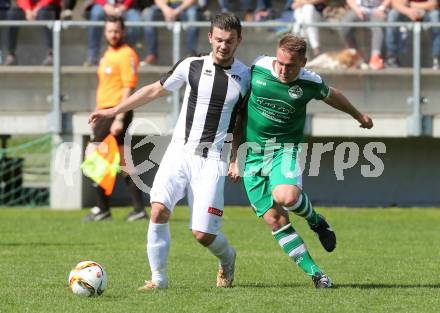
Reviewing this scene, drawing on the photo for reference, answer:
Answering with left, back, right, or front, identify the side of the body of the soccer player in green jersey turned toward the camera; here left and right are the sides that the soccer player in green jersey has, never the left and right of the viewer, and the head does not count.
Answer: front

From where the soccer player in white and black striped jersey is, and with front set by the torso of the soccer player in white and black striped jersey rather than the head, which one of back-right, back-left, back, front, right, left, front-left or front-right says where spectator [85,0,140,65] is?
back

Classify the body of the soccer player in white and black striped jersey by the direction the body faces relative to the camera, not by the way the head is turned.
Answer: toward the camera

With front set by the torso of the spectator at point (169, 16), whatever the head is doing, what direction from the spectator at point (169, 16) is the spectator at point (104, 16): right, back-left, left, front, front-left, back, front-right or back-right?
right

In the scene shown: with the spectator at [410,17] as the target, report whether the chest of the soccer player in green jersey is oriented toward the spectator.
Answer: no

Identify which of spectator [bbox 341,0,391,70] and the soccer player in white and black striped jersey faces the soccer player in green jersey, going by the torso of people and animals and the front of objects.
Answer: the spectator

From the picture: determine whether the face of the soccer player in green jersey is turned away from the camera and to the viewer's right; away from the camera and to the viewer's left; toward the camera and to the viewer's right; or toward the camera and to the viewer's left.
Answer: toward the camera and to the viewer's left

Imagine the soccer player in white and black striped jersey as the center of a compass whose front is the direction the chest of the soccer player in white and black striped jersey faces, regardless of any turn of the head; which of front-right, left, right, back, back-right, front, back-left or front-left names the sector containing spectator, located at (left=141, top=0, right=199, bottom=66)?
back

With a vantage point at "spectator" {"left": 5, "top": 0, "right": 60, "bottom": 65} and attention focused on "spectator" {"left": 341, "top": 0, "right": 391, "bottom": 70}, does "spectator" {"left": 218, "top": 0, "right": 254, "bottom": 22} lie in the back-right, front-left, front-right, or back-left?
front-left

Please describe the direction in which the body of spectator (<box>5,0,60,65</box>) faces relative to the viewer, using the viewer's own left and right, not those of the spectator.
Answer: facing the viewer

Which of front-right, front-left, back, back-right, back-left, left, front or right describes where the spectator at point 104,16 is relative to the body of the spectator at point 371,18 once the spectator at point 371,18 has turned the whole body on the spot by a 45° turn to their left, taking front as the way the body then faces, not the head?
back-right

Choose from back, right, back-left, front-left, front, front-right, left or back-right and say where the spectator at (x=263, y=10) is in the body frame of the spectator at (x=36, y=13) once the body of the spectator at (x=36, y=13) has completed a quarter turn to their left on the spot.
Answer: front

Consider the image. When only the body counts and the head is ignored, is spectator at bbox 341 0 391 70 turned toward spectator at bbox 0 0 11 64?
no

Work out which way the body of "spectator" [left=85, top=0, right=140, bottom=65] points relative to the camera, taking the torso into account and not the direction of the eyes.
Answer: toward the camera

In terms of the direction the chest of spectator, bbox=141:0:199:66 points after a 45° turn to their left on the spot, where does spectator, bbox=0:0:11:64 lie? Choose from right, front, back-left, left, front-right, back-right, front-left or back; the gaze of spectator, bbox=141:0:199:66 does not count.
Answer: back-right

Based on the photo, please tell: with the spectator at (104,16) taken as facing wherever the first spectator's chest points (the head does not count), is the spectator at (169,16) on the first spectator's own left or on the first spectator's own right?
on the first spectator's own left

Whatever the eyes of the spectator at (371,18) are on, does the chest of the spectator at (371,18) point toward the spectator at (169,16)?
no

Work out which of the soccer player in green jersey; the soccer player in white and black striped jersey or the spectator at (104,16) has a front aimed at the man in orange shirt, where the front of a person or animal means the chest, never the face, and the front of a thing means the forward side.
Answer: the spectator

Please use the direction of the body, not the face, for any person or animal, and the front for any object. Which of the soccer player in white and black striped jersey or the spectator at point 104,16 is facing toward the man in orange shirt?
the spectator
